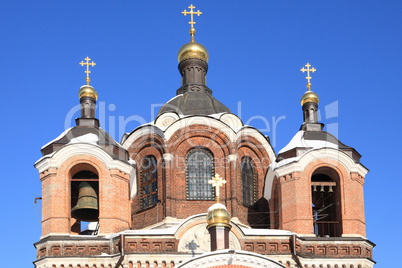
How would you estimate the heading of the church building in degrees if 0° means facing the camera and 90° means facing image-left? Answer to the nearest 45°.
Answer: approximately 0°
